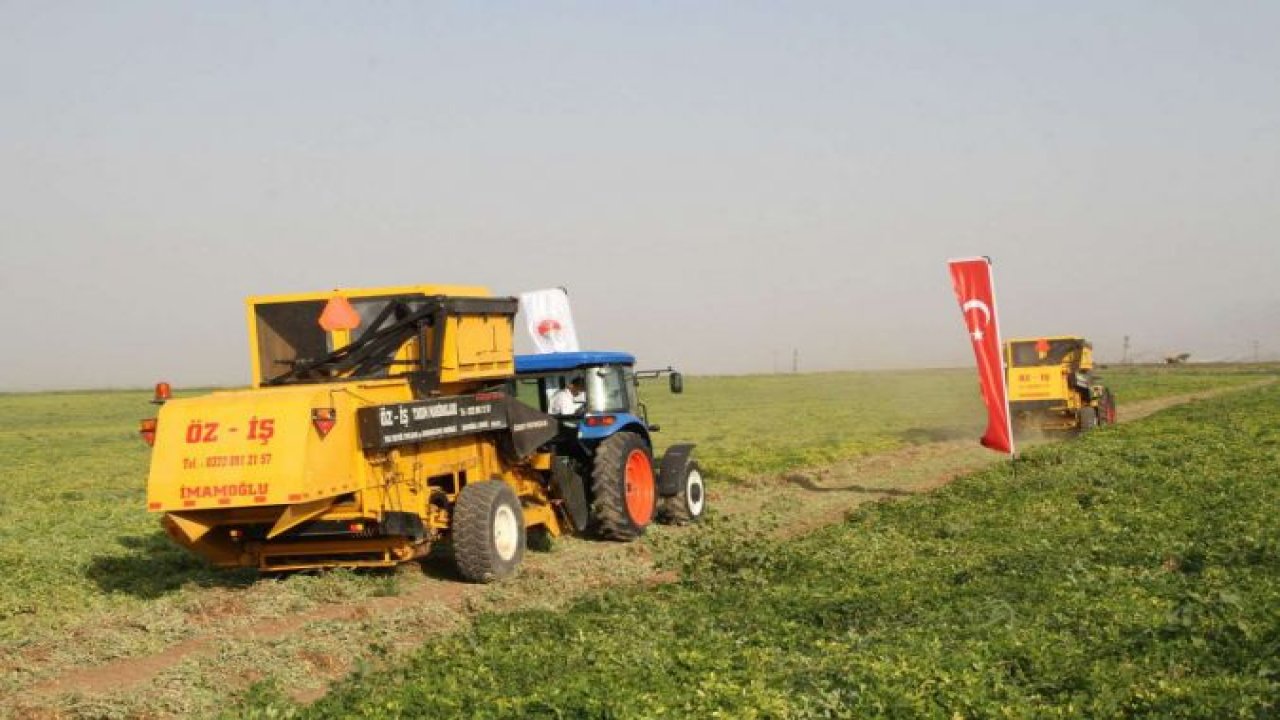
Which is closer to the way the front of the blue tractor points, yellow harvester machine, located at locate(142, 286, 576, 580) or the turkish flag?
the turkish flag

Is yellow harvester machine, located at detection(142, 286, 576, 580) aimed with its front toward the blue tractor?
yes

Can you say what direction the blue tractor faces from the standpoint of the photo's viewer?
facing away from the viewer and to the right of the viewer

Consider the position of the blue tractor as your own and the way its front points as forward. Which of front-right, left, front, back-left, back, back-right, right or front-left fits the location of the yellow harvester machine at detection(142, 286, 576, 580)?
back

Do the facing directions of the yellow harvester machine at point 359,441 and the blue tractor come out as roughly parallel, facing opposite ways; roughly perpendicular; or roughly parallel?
roughly parallel

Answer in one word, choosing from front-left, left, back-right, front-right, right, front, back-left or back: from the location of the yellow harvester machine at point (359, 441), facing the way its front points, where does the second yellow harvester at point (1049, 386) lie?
front

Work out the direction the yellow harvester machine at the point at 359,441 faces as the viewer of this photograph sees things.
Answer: facing away from the viewer and to the right of the viewer

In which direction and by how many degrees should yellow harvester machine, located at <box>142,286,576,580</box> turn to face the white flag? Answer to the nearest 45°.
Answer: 0° — it already faces it

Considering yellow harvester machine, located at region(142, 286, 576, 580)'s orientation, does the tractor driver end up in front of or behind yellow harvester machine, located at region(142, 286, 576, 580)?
in front

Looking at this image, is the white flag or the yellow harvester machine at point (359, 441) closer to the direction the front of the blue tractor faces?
the white flag

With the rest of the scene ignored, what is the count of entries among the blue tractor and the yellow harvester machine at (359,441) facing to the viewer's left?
0

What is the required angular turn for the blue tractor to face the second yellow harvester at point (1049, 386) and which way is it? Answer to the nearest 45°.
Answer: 0° — it already faces it
